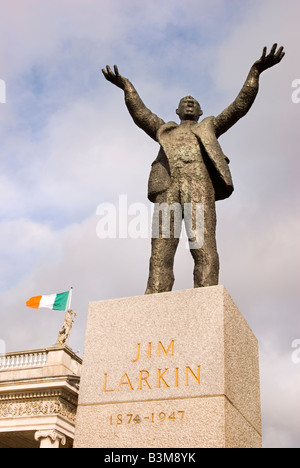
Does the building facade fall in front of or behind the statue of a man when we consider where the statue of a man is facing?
behind

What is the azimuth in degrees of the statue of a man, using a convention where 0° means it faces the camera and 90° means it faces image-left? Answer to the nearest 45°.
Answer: approximately 0°

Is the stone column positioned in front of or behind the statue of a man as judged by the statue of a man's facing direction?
behind

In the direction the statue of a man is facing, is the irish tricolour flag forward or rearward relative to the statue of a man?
rearward
